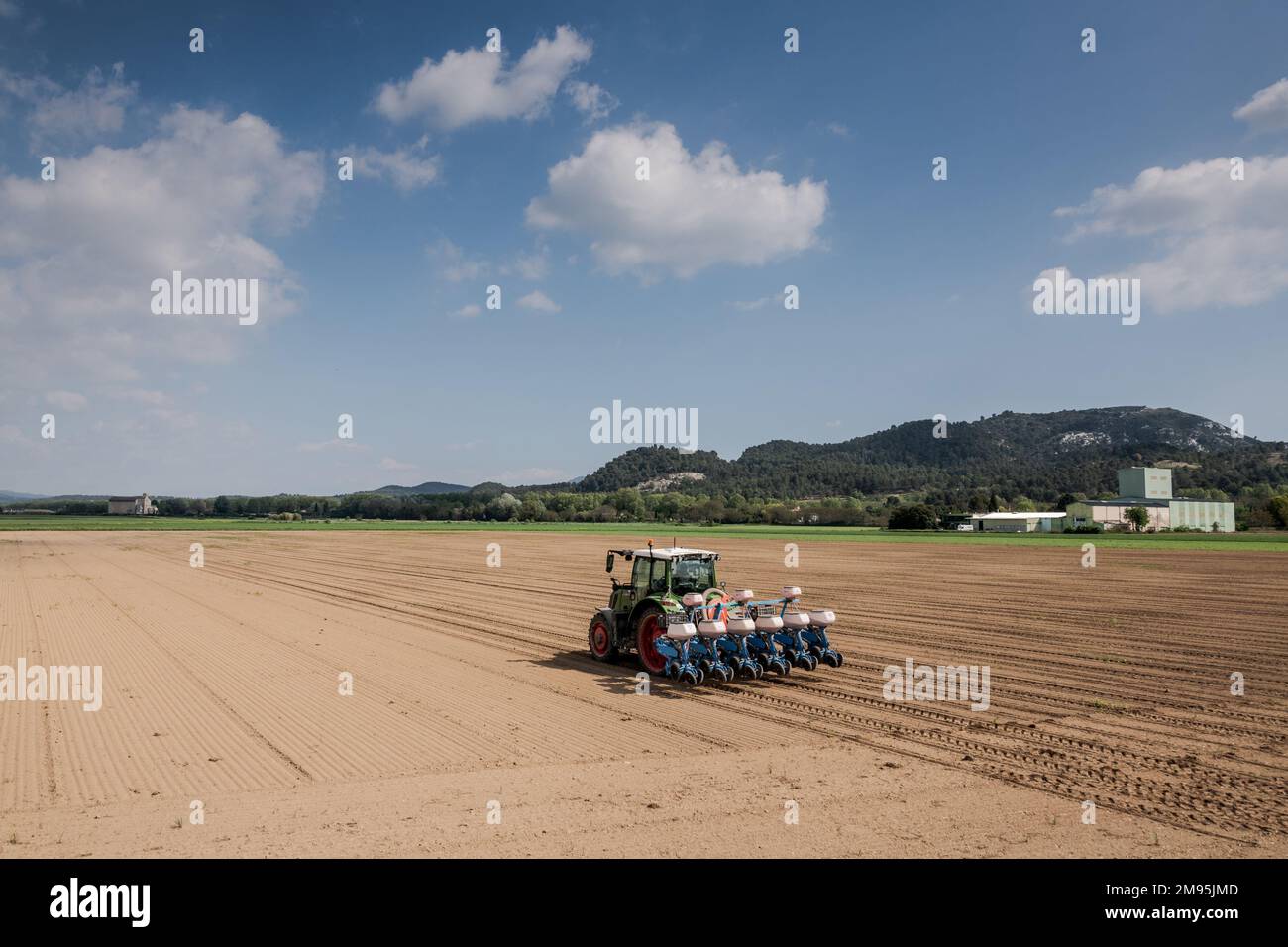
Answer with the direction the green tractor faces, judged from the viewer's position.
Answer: facing away from the viewer and to the left of the viewer
